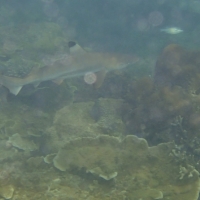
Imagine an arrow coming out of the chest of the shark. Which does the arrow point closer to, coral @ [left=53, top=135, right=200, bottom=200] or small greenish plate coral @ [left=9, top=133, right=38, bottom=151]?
the coral @ [left=53, top=135, right=200, bottom=200]

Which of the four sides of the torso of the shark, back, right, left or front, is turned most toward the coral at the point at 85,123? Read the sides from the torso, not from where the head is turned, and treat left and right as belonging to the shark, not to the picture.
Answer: right

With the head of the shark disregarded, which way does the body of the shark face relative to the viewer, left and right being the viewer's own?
facing to the right of the viewer

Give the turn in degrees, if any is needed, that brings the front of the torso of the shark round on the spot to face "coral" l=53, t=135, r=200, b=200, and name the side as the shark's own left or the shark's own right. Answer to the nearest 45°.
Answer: approximately 90° to the shark's own right
